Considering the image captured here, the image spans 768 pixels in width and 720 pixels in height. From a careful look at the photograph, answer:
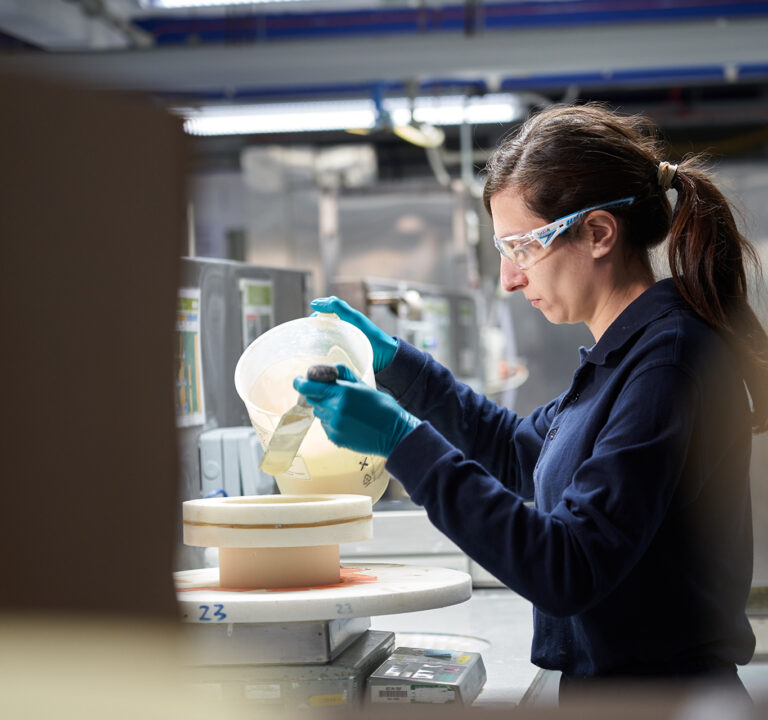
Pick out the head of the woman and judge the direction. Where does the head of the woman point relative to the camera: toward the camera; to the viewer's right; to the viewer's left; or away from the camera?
to the viewer's left

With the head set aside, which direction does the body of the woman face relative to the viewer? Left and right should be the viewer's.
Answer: facing to the left of the viewer

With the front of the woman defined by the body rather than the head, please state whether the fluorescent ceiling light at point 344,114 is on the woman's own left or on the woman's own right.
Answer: on the woman's own right

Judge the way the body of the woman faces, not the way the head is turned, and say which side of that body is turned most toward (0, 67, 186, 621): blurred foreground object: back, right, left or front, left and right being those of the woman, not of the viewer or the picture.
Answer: left
